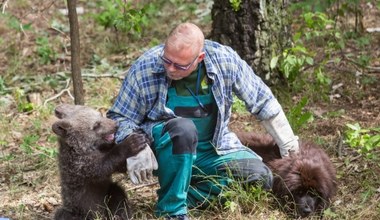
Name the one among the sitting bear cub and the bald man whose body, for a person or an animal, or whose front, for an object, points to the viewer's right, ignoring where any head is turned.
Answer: the sitting bear cub

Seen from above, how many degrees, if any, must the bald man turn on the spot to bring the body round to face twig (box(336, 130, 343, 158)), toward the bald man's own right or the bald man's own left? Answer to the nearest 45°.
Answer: approximately 135° to the bald man's own left

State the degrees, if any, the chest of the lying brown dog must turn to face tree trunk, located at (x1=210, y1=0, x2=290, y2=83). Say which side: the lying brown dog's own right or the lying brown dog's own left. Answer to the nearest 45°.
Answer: approximately 180°

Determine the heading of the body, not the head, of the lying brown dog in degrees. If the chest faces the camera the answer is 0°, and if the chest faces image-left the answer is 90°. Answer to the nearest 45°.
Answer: approximately 0°

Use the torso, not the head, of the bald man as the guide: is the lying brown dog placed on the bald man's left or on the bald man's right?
on the bald man's left

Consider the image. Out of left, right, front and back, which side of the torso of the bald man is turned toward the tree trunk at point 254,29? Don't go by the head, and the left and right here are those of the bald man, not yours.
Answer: back

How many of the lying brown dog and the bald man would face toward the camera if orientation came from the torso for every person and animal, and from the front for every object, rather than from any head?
2

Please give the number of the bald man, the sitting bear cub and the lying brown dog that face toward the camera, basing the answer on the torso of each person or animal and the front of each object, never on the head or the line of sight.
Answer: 2

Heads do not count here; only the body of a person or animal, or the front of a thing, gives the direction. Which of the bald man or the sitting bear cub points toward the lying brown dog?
the sitting bear cub

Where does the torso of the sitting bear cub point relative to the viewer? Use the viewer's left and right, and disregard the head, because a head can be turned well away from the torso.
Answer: facing to the right of the viewer

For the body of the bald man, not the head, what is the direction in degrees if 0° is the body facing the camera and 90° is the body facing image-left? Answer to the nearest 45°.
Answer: approximately 0°
